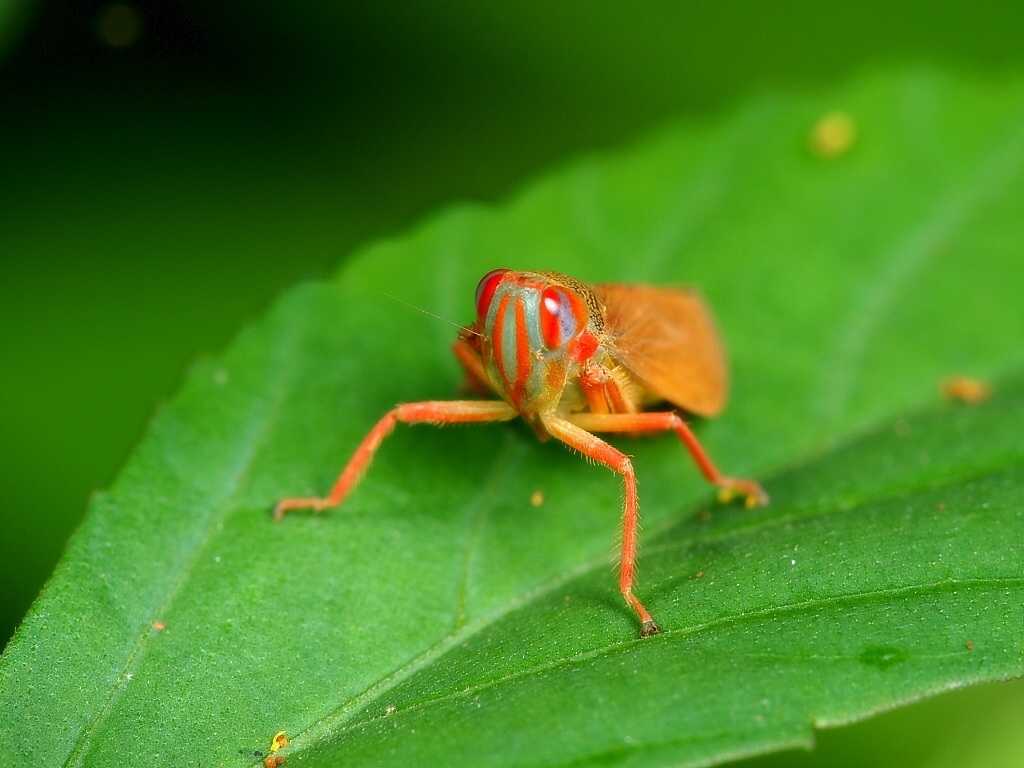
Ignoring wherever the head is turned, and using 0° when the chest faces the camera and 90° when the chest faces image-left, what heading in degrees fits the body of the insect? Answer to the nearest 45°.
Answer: approximately 45°
